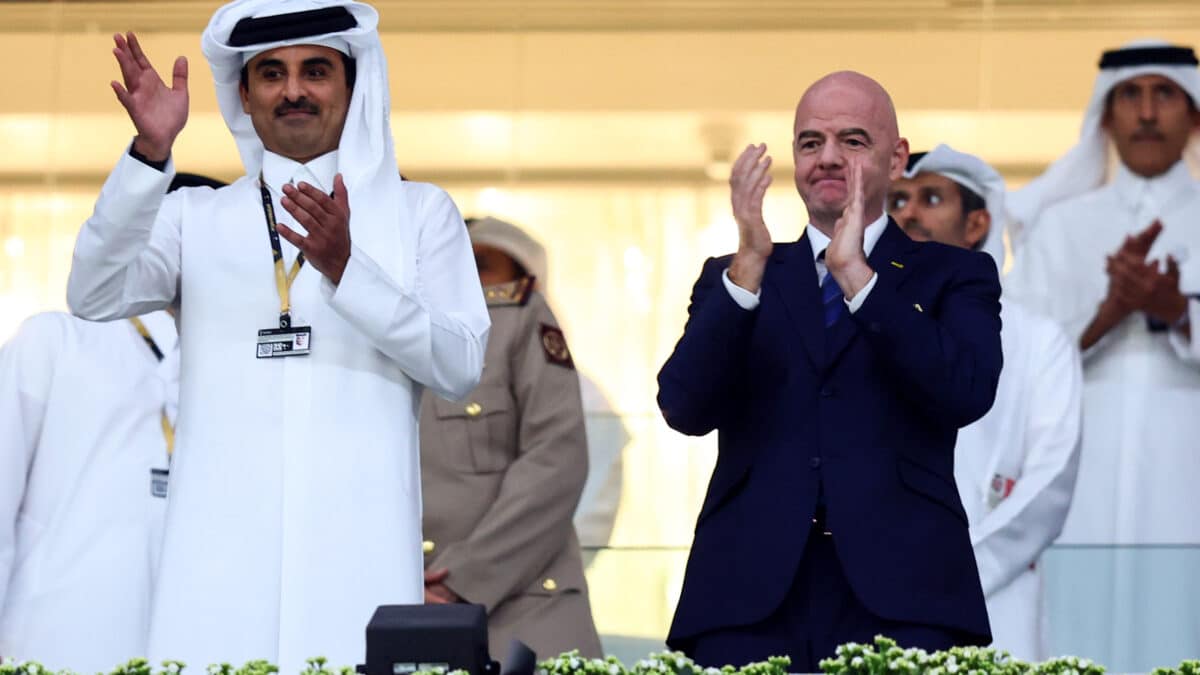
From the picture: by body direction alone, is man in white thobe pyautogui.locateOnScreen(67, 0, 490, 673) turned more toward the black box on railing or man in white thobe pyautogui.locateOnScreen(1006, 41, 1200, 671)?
the black box on railing

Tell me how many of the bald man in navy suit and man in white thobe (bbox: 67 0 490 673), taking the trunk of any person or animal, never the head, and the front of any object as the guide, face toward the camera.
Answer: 2

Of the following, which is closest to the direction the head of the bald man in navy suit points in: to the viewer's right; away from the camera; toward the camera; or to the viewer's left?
toward the camera

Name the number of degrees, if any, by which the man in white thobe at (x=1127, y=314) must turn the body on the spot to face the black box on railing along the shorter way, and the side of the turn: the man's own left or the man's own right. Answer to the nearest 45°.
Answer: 0° — they already face it

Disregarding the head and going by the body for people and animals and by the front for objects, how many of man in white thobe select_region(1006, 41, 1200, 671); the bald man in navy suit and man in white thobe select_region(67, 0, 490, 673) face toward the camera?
3

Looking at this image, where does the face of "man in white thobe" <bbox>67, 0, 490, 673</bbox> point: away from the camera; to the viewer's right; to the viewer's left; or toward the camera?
toward the camera

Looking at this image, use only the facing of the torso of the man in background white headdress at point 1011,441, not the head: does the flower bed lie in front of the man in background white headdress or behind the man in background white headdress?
in front

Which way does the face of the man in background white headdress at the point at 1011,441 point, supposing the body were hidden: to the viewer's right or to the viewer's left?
to the viewer's left

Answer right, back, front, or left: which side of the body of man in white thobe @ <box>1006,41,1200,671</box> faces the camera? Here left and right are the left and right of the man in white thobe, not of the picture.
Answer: front

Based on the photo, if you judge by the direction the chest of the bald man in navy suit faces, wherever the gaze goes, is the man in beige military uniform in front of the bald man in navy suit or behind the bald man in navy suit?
behind

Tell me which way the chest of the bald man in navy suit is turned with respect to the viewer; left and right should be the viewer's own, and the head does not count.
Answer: facing the viewer
